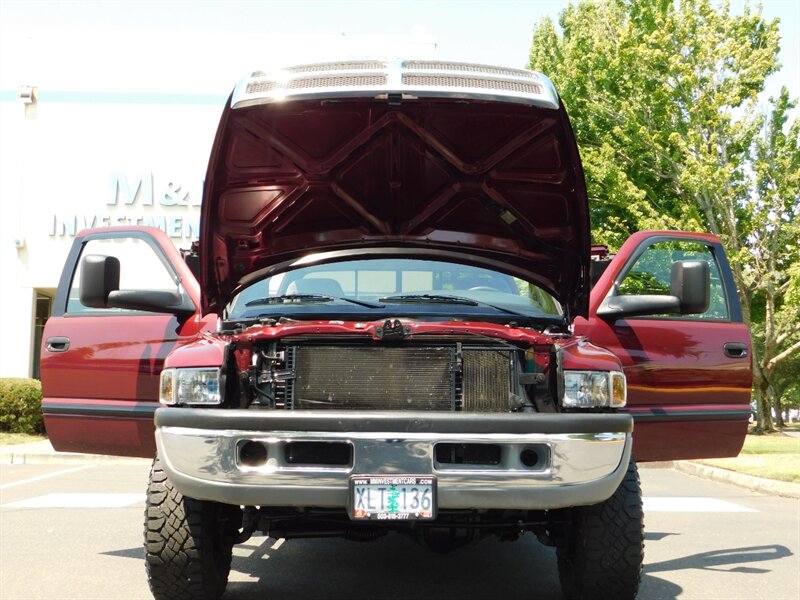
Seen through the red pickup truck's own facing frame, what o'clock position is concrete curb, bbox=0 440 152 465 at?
The concrete curb is roughly at 5 o'clock from the red pickup truck.

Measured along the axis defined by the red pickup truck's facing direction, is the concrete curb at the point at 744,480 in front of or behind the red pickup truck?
behind

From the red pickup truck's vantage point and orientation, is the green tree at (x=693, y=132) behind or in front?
behind

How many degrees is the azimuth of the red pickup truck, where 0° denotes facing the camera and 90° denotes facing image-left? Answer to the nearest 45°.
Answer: approximately 0°
